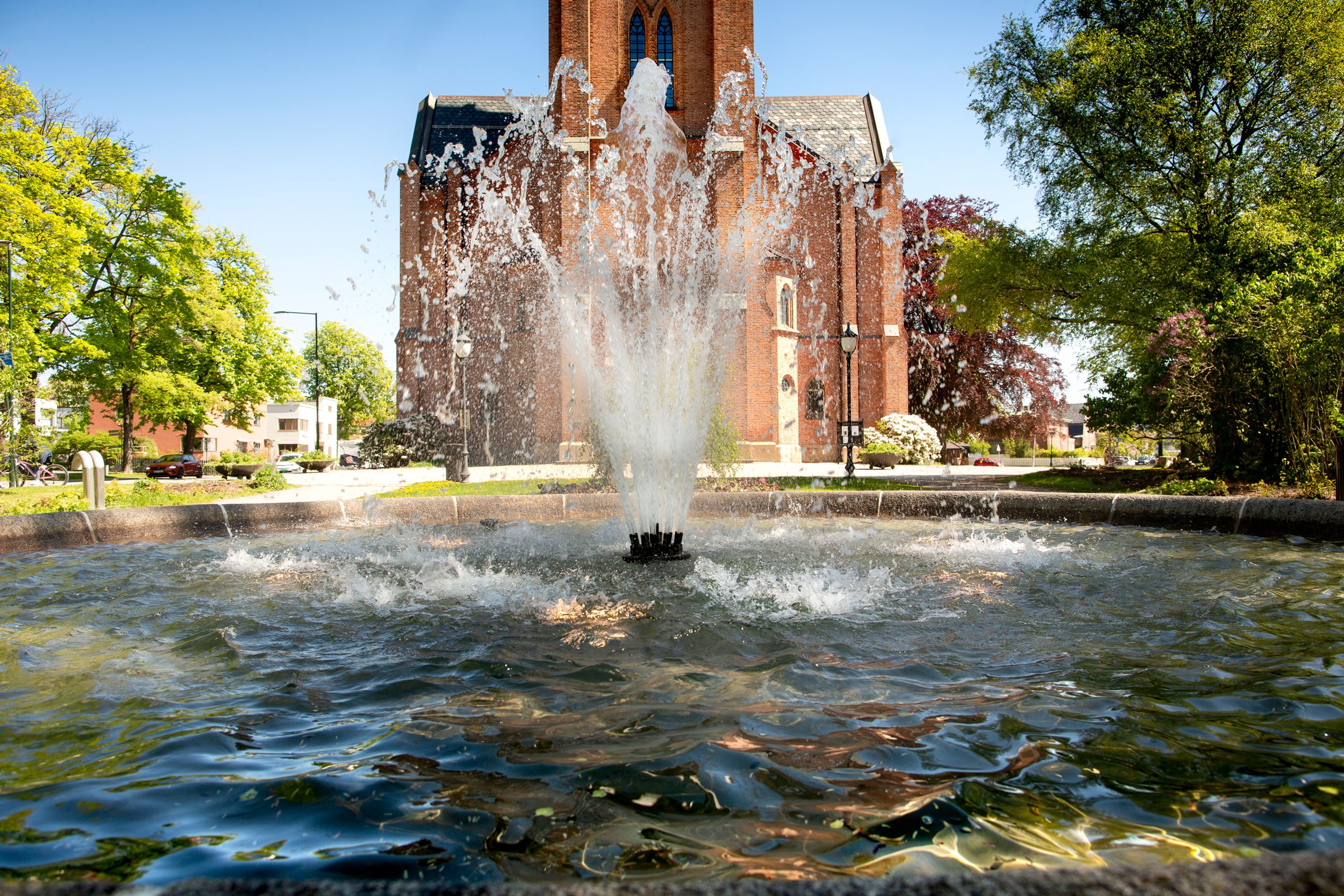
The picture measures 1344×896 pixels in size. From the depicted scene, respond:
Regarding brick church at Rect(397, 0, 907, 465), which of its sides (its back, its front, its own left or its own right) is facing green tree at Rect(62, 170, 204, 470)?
right

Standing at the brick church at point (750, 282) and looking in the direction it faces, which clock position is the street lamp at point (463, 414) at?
The street lamp is roughly at 1 o'clock from the brick church.

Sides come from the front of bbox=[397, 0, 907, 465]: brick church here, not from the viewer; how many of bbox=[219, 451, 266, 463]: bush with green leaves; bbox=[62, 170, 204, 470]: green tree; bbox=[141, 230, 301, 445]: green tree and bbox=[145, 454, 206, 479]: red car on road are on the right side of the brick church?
4

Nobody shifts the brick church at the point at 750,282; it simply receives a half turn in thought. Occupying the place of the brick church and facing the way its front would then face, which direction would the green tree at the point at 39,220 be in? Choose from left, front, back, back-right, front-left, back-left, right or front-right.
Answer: left

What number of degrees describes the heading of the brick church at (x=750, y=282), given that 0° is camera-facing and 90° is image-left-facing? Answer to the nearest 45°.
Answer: approximately 0°

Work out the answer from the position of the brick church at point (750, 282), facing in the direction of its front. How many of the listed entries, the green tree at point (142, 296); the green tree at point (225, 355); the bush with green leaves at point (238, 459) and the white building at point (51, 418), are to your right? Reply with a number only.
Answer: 4

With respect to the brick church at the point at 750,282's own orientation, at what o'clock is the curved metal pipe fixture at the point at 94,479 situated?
The curved metal pipe fixture is roughly at 1 o'clock from the brick church.

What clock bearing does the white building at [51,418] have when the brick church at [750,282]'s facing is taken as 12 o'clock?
The white building is roughly at 3 o'clock from the brick church.

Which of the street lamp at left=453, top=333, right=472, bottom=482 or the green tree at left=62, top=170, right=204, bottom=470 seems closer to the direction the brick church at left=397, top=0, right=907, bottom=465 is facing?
the street lamp

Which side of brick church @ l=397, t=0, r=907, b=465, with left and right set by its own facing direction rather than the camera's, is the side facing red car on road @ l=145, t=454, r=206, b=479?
right

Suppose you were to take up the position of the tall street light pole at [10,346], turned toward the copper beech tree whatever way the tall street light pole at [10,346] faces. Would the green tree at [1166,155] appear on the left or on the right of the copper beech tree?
right

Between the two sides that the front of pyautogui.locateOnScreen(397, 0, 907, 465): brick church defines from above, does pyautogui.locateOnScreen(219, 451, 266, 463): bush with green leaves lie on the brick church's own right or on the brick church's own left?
on the brick church's own right

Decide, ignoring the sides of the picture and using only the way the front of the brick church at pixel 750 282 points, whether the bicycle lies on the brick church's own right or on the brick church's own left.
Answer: on the brick church's own right
